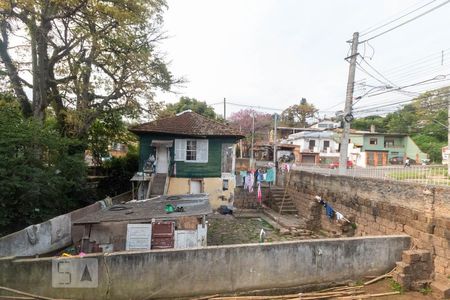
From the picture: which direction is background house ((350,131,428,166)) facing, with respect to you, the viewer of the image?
facing the viewer

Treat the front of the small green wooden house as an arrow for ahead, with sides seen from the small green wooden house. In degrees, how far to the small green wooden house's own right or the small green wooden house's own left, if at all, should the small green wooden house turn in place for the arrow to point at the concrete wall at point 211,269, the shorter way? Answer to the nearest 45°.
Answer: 0° — it already faces it

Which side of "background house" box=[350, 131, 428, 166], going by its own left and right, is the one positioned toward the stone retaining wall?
front

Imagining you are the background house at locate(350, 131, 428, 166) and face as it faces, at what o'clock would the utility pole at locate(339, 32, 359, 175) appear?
The utility pole is roughly at 12 o'clock from the background house.

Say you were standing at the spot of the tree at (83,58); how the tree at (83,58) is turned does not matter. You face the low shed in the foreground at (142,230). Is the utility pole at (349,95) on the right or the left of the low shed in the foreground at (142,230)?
left

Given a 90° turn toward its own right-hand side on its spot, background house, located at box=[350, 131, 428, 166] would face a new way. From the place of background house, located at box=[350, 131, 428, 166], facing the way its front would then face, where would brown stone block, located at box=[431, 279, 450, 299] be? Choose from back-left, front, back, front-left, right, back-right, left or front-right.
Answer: left

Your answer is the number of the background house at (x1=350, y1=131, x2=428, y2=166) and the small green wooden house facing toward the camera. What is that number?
2

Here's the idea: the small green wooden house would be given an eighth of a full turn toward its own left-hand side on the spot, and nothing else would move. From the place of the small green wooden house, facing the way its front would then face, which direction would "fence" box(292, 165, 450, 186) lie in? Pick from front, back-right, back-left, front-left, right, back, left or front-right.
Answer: front

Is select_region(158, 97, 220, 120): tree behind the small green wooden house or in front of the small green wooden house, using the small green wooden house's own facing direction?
behind

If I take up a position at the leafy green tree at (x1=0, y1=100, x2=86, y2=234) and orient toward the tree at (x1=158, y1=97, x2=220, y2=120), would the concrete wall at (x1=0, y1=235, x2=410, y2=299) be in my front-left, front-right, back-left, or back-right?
back-right

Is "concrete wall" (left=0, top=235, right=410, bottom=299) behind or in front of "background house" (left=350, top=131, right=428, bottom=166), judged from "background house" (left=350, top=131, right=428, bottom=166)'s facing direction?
in front

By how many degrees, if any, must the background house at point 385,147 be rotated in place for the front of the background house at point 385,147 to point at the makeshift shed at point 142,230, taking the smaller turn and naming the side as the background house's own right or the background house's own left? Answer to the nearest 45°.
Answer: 0° — it already faces it

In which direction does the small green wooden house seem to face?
toward the camera

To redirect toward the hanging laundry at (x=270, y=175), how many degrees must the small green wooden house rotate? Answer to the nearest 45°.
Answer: approximately 90° to its left

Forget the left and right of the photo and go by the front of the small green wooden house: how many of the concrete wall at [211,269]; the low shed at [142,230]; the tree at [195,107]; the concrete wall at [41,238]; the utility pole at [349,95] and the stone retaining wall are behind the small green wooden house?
1

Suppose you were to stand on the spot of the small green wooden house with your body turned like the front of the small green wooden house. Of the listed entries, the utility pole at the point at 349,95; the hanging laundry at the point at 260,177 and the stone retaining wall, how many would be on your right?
0

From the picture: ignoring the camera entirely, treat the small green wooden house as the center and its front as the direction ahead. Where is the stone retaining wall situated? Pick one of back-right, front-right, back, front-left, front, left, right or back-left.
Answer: front-left

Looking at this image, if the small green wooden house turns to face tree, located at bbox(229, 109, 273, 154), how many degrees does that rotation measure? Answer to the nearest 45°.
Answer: approximately 180°

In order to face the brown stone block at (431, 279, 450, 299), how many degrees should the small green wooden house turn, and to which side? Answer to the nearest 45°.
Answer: approximately 45° to its left
